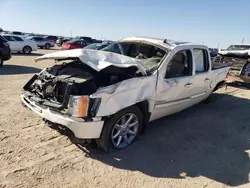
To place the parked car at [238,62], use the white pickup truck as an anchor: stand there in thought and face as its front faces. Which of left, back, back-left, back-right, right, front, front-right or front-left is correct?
back

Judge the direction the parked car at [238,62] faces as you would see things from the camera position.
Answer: facing the viewer and to the left of the viewer

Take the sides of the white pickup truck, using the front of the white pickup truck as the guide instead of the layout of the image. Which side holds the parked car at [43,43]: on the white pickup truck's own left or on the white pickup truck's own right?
on the white pickup truck's own right

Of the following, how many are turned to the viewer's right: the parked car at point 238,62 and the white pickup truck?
0
